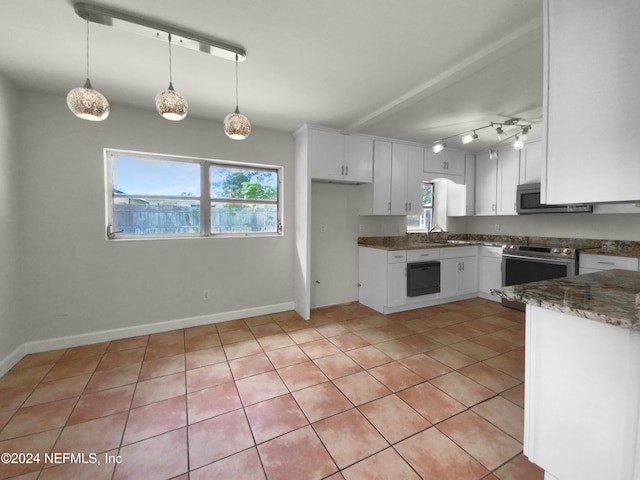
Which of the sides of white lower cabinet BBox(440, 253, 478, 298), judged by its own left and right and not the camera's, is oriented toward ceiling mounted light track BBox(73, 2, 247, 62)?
right

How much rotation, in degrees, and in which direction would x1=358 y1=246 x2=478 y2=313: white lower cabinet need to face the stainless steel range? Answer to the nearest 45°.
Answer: approximately 45° to its left

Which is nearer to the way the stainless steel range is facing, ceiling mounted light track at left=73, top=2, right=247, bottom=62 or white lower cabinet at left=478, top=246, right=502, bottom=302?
the ceiling mounted light track

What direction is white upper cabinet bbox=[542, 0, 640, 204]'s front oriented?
to the viewer's left

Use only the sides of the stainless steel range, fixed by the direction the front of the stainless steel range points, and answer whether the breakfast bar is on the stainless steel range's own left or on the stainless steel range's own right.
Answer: on the stainless steel range's own left

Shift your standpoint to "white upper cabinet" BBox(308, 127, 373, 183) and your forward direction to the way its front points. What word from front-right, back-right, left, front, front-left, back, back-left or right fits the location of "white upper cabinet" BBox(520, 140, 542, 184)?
front-left

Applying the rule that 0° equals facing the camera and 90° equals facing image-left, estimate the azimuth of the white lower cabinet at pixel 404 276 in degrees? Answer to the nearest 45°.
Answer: approximately 315°

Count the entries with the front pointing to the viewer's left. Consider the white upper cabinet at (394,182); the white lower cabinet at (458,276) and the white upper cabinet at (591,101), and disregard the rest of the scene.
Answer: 1

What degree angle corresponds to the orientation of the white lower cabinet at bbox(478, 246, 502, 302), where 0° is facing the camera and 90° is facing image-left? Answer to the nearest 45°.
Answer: approximately 45°

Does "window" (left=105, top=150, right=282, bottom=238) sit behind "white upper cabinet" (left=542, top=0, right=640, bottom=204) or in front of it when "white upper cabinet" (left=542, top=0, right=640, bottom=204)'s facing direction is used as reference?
in front

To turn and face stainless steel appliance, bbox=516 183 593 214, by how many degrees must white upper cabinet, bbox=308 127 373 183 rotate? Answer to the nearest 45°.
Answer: approximately 45° to its left

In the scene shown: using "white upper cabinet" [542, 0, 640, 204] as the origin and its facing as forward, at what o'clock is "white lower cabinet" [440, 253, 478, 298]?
The white lower cabinet is roughly at 2 o'clock from the white upper cabinet.

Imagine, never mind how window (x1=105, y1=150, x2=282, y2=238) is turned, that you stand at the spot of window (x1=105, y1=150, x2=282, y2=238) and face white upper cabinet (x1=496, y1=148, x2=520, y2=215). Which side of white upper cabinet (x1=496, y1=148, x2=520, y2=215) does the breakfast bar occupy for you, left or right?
right
